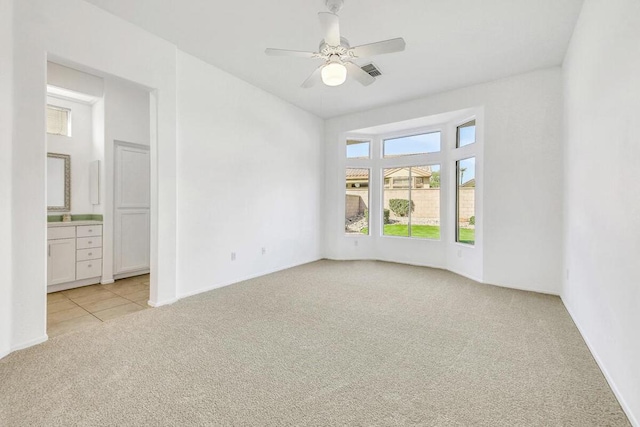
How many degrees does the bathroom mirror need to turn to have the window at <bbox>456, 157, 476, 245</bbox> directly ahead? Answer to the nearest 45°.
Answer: approximately 45° to its left

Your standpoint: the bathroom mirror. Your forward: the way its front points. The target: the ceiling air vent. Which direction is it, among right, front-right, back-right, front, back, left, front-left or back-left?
front-left

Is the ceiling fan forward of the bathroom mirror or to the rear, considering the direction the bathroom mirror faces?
forward

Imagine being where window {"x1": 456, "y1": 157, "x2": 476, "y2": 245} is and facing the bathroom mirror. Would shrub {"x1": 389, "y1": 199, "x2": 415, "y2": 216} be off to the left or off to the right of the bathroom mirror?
right

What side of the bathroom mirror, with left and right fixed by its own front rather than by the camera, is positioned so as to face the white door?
left

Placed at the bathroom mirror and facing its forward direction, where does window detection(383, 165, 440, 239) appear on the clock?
The window is roughly at 10 o'clock from the bathroom mirror.

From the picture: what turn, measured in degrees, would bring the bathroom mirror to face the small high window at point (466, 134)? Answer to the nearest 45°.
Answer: approximately 45° to its left

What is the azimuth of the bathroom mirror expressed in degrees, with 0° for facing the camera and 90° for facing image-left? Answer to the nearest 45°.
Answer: approximately 0°
